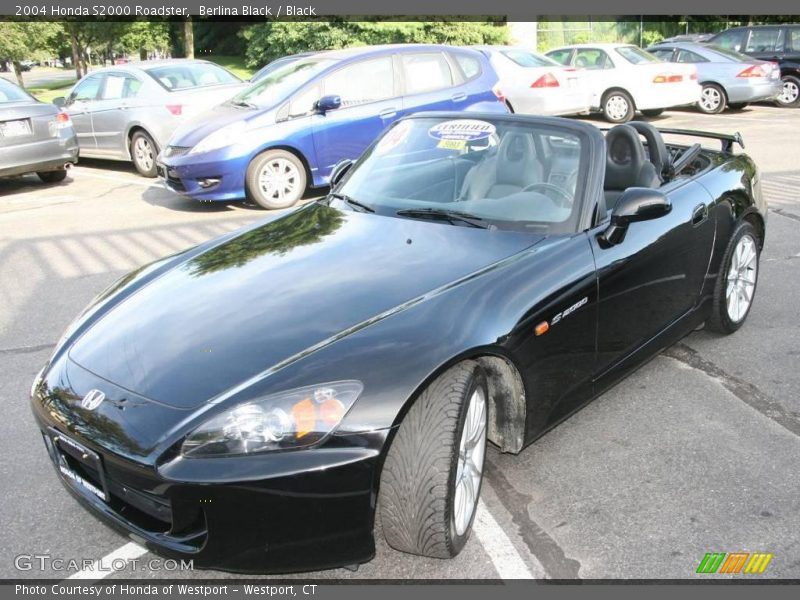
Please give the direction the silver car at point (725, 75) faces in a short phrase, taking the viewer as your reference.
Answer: facing away from the viewer and to the left of the viewer

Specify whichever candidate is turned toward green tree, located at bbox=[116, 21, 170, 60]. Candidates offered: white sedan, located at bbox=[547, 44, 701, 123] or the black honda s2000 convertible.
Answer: the white sedan

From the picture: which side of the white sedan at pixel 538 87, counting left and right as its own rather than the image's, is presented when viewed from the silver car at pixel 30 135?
left

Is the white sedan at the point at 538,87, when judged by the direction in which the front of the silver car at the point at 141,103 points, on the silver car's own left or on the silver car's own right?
on the silver car's own right

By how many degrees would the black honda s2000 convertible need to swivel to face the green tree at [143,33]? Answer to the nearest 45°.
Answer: approximately 135° to its right

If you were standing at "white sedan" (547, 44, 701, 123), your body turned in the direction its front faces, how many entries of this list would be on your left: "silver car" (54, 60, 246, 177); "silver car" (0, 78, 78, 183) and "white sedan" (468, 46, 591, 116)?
3

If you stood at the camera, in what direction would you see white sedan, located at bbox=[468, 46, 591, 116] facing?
facing away from the viewer and to the left of the viewer

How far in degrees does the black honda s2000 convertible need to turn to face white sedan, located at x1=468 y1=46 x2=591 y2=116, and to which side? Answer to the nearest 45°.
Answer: approximately 135° to its right

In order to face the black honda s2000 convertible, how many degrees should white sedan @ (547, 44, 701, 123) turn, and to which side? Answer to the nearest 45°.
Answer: approximately 135° to its left

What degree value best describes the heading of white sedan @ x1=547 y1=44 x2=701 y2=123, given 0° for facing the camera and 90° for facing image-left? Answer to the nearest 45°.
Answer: approximately 135°

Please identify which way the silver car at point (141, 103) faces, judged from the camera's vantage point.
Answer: facing away from the viewer and to the left of the viewer
